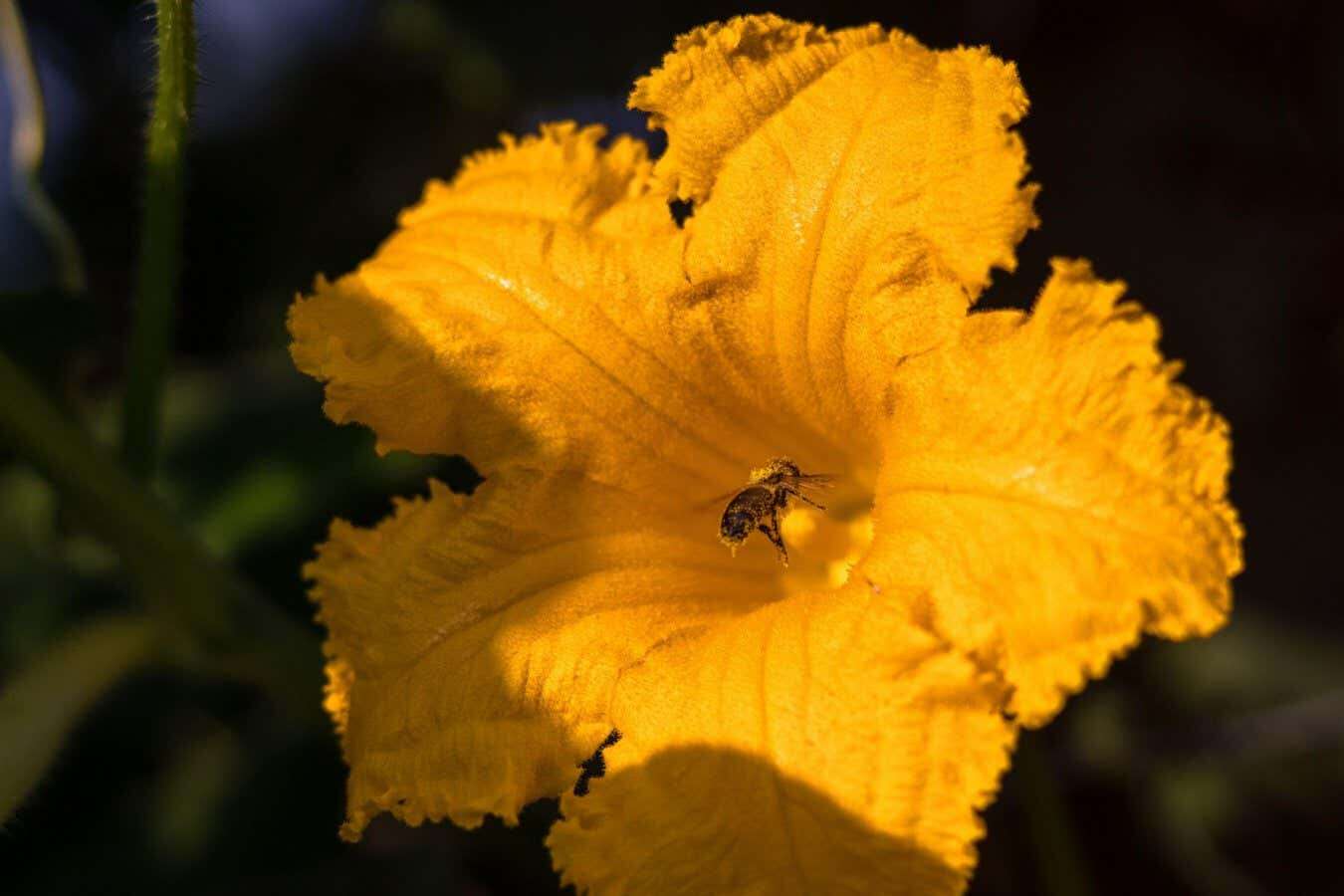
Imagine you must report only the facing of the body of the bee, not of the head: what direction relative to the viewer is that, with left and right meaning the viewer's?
facing to the right of the viewer
